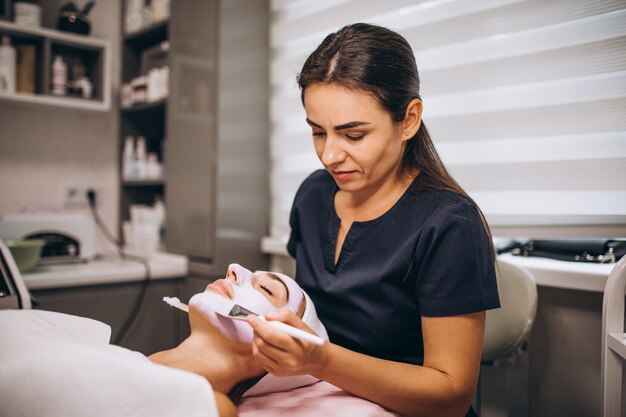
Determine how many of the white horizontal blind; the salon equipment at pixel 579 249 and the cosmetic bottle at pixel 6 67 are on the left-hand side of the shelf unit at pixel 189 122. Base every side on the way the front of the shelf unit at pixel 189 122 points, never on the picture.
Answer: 2

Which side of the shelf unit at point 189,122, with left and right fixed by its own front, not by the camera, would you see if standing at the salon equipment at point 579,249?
left

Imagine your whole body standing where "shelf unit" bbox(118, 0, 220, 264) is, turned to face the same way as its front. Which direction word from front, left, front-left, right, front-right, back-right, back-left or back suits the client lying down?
front-left

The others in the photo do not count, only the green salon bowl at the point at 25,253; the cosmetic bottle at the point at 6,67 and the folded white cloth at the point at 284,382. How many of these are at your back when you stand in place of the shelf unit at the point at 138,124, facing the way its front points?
0

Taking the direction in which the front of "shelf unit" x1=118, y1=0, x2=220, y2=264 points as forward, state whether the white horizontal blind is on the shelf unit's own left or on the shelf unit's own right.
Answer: on the shelf unit's own left

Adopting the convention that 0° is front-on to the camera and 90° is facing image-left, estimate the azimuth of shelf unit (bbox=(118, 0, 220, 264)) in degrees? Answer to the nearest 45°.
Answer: approximately 45°

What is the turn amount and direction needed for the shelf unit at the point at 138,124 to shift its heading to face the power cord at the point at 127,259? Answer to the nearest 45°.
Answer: approximately 45° to its left

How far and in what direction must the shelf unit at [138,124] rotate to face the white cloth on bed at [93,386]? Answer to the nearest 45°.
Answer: approximately 45° to its left

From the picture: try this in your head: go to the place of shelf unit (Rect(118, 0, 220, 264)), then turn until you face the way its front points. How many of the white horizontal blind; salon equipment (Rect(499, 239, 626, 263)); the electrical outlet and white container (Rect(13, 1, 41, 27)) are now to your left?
2
